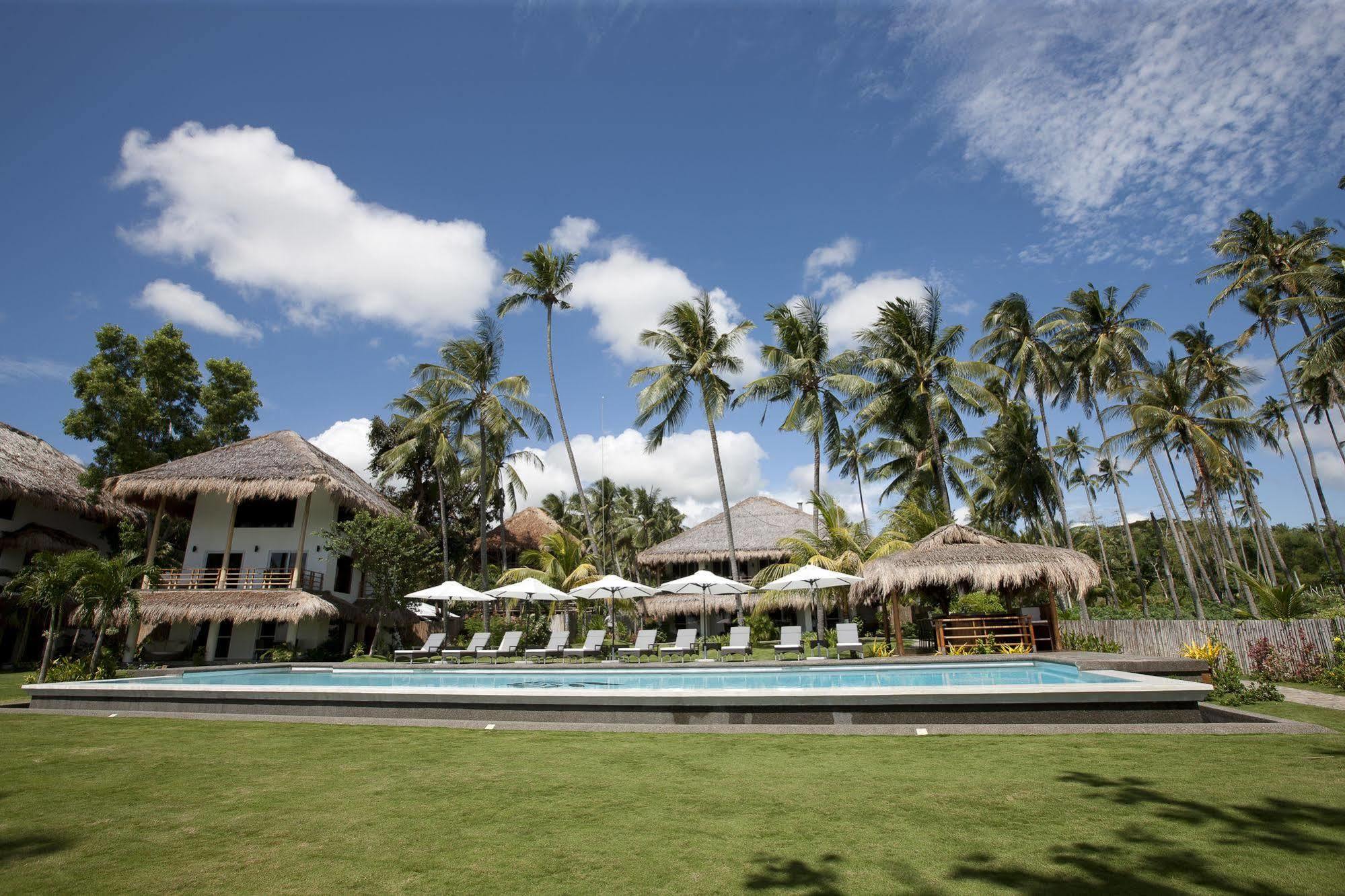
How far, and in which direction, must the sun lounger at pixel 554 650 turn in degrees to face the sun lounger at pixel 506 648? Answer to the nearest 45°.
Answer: approximately 90° to its right

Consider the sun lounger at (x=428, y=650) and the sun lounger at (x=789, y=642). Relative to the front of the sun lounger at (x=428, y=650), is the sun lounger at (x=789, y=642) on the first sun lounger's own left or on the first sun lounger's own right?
on the first sun lounger's own left

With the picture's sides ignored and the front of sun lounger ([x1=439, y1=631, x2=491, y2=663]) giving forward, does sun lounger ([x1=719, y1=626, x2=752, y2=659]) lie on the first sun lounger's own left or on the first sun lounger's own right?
on the first sun lounger's own left

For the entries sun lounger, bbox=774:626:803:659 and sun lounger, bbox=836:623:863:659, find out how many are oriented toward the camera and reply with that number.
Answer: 2

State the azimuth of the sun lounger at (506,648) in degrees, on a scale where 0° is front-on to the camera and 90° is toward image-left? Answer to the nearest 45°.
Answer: approximately 45°

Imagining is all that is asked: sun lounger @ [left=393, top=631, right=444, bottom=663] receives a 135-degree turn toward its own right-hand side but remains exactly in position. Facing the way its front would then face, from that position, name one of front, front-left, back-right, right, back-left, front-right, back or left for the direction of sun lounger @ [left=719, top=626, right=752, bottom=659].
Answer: back-right

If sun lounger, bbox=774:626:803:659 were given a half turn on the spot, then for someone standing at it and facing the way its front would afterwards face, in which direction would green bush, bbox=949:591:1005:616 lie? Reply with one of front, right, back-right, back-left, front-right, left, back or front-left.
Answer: front-right
